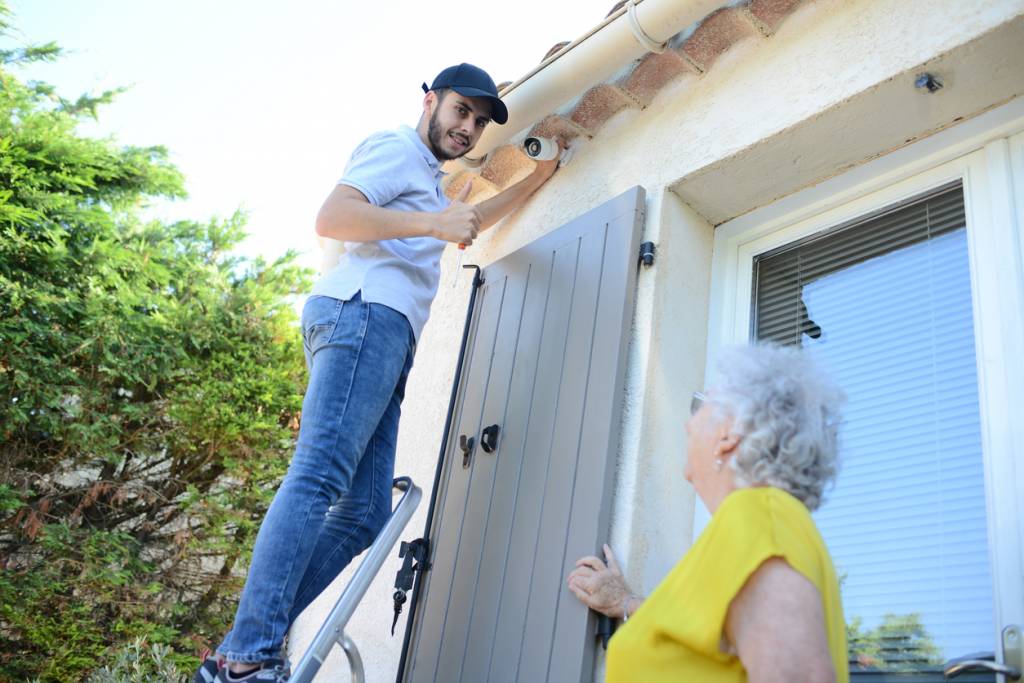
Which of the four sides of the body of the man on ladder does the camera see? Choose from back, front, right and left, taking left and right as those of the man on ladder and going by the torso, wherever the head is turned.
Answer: right

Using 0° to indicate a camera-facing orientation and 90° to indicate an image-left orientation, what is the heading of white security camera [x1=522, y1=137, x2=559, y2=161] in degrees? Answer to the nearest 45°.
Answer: approximately 45°

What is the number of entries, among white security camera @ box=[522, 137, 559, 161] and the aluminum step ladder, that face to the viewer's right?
0

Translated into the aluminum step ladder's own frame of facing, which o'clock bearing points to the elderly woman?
The elderly woman is roughly at 8 o'clock from the aluminum step ladder.

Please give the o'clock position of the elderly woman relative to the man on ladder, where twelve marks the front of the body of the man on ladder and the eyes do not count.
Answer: The elderly woman is roughly at 2 o'clock from the man on ladder.

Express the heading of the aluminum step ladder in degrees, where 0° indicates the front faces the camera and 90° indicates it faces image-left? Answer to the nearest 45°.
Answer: approximately 90°
